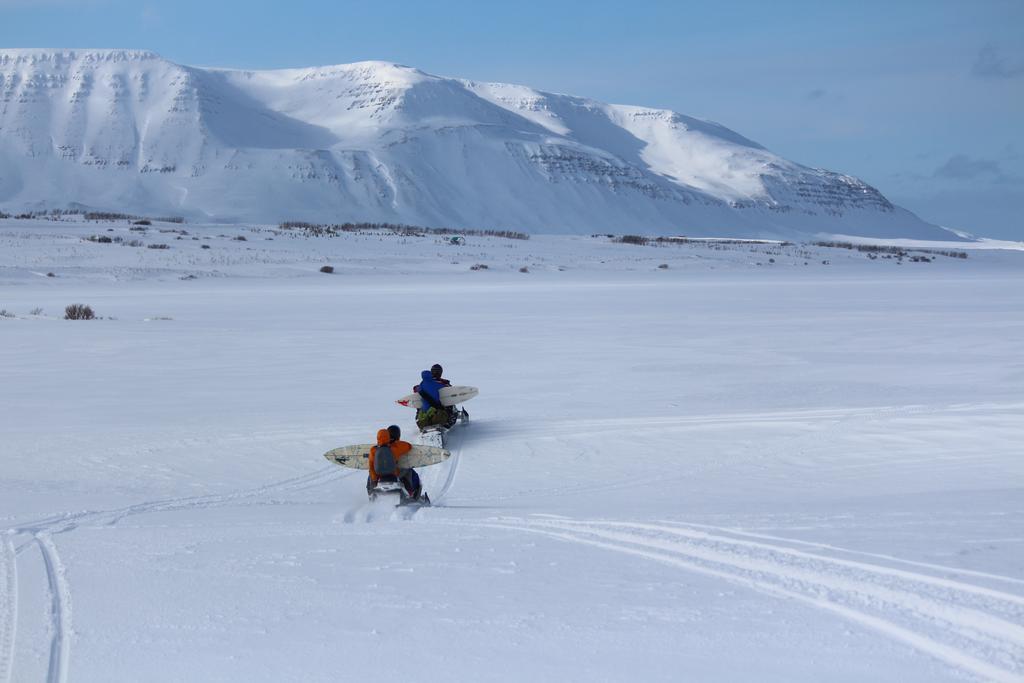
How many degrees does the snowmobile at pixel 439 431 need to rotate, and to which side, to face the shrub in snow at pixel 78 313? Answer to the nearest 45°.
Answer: approximately 90° to its left

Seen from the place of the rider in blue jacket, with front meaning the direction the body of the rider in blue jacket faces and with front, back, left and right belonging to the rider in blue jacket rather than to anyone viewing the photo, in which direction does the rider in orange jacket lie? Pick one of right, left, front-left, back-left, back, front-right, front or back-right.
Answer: back-right

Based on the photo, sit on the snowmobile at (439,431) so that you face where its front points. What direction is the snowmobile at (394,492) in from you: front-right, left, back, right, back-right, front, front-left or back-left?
back-right

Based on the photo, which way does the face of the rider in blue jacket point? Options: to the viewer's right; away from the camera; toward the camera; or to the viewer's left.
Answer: away from the camera

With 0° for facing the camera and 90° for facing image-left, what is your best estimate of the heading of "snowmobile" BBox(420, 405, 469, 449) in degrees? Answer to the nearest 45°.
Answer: approximately 225°

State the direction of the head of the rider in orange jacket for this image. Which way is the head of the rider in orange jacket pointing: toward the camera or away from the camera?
away from the camera

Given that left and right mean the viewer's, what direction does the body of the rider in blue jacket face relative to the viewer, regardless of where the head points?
facing away from the viewer and to the right of the viewer

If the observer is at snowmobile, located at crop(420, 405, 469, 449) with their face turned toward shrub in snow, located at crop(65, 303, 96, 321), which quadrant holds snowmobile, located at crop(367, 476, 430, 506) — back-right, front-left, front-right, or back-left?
back-left

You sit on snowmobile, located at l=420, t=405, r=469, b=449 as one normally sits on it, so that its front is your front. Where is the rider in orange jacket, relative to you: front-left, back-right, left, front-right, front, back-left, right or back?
back-right

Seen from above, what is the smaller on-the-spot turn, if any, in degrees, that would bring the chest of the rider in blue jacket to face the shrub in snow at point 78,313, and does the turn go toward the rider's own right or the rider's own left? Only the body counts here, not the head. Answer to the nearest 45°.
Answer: approximately 90° to the rider's own left
